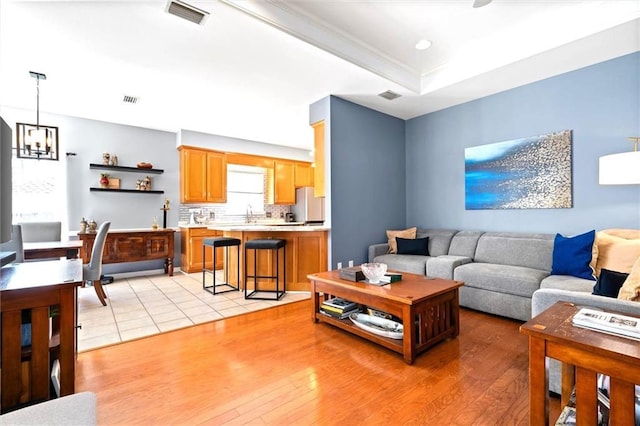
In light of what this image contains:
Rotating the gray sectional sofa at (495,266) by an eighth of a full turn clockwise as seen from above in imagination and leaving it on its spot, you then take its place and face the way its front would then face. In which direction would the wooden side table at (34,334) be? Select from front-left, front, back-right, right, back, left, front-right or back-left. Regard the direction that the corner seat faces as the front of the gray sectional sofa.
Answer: front-left

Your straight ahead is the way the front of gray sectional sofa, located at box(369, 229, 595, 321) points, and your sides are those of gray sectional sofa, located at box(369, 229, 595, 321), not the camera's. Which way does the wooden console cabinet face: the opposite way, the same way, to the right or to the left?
to the left

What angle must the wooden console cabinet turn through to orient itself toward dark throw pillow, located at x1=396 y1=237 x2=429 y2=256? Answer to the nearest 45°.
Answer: approximately 45° to its left

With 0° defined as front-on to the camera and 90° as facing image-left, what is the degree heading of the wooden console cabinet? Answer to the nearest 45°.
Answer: approximately 0°

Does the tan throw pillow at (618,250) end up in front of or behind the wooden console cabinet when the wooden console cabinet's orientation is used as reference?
in front

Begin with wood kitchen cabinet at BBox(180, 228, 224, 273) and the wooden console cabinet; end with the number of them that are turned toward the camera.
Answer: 2

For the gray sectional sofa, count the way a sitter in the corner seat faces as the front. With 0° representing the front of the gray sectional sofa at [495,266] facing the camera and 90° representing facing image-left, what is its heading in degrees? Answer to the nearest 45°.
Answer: approximately 45°

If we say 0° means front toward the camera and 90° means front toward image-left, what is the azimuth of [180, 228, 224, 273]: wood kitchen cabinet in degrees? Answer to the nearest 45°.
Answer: approximately 0°

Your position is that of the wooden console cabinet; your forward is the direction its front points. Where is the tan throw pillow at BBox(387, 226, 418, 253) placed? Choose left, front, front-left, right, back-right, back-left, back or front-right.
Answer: front-left

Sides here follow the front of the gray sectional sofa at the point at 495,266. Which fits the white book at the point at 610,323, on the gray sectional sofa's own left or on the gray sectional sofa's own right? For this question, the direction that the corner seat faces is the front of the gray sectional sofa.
on the gray sectional sofa's own left

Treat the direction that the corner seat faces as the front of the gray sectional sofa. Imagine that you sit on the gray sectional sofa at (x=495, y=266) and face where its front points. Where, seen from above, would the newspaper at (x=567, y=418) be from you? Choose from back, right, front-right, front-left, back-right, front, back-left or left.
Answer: front-left
